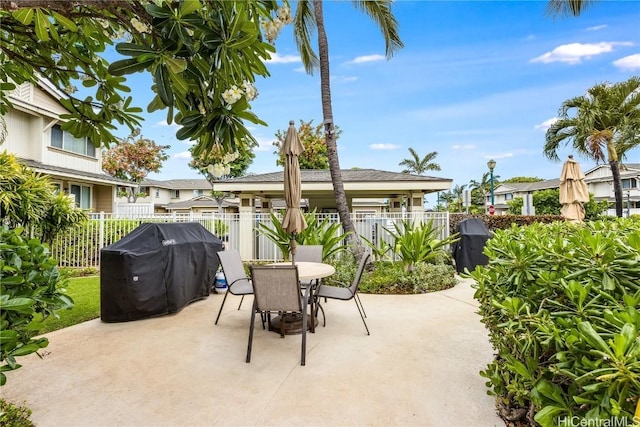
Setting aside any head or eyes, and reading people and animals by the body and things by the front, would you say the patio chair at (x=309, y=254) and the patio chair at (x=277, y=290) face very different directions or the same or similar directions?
very different directions

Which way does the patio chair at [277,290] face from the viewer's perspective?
away from the camera

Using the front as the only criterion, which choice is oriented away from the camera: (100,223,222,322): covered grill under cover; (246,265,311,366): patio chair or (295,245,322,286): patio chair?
(246,265,311,366): patio chair

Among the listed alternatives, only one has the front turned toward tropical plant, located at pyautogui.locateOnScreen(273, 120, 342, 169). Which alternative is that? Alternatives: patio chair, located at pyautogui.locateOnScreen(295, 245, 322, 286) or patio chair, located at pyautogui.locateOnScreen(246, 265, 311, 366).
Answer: patio chair, located at pyautogui.locateOnScreen(246, 265, 311, 366)

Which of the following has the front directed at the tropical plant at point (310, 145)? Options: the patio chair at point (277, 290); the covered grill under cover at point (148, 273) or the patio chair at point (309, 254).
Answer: the patio chair at point (277, 290)

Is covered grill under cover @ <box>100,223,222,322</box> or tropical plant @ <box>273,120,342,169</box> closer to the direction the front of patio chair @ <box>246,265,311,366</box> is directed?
the tropical plant

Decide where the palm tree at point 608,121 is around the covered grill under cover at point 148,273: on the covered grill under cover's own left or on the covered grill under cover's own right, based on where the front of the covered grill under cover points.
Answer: on the covered grill under cover's own left

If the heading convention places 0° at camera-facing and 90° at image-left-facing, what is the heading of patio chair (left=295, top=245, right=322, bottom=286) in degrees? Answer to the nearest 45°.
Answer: approximately 0°

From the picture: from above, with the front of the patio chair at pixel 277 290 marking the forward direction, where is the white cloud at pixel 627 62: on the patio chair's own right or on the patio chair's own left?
on the patio chair's own right

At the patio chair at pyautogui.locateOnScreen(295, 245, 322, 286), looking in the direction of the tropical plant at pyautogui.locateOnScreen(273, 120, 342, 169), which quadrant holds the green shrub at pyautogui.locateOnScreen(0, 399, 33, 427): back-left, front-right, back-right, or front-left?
back-left

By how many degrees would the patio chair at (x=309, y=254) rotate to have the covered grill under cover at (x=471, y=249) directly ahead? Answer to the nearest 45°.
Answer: approximately 135° to its left
